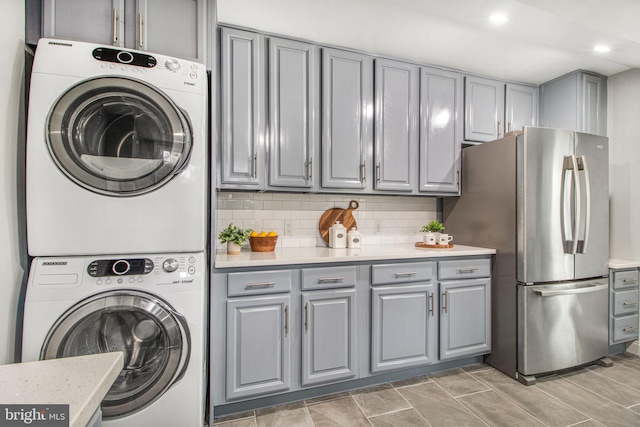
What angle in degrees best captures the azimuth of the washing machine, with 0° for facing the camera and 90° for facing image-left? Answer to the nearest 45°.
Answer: approximately 0°

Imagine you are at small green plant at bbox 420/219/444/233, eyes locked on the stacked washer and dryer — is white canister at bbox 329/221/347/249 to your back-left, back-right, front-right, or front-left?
front-right

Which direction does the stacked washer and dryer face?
toward the camera

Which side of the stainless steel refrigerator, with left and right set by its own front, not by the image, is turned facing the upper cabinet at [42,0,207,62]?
right

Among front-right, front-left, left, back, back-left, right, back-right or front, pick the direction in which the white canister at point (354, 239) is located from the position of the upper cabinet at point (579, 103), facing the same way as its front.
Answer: right

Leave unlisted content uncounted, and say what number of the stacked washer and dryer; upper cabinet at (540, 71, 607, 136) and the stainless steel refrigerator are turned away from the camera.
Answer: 0

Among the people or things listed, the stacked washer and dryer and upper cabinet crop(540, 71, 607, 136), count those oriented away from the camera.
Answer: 0

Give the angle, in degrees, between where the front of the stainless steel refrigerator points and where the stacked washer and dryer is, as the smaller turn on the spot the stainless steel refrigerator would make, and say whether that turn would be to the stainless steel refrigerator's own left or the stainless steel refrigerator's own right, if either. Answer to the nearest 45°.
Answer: approximately 90° to the stainless steel refrigerator's own right

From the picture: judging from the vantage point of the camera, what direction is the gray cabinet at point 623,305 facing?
facing the viewer and to the right of the viewer

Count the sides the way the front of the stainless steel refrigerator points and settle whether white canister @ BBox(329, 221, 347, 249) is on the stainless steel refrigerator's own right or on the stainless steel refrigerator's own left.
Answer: on the stainless steel refrigerator's own right

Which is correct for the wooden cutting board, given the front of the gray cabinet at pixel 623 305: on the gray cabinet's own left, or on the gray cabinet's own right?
on the gray cabinet's own right

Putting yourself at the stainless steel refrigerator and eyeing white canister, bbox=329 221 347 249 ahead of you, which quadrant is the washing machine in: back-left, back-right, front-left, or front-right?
front-left

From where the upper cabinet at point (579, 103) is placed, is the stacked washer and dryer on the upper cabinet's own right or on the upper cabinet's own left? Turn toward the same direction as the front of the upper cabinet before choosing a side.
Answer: on the upper cabinet's own right

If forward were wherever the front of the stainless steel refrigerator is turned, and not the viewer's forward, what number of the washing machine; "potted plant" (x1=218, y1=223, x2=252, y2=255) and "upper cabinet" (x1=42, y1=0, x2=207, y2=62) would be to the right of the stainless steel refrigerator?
3

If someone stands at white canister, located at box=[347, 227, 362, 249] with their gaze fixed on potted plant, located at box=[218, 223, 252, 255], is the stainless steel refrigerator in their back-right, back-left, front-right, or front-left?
back-left
